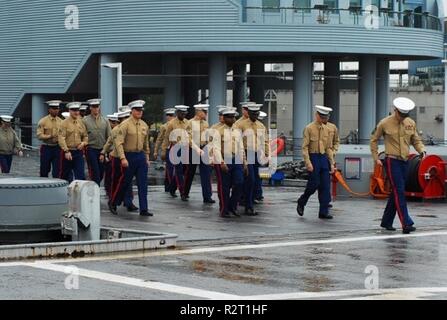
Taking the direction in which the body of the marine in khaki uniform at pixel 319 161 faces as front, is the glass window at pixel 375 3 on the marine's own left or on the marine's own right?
on the marine's own left

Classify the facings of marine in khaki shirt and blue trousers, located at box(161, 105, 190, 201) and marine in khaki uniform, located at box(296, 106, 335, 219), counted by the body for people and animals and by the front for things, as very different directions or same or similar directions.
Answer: same or similar directions

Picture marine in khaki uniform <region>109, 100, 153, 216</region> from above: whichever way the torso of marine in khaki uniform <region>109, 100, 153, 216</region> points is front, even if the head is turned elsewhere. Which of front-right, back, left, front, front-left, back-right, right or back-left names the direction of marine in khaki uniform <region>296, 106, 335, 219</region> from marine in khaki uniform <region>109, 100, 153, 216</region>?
front-left

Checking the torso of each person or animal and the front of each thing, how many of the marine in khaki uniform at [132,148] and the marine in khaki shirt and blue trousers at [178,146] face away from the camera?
0

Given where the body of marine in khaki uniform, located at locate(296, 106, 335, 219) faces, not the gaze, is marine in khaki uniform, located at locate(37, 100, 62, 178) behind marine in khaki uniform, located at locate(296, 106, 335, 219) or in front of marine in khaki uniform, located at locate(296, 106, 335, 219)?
behind

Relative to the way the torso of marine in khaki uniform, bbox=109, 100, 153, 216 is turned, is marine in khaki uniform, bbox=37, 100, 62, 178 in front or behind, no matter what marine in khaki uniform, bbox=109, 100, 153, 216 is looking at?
behind

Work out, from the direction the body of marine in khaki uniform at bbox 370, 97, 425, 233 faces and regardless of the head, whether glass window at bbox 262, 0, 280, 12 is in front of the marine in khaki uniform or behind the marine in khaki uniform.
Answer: behind

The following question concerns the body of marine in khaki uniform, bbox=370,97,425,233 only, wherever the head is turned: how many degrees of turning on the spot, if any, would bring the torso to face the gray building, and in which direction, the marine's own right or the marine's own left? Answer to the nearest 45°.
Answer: approximately 135° to the marine's own left

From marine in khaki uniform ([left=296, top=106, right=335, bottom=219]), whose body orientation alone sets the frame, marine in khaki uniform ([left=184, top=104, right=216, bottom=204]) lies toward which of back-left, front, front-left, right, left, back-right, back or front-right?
back

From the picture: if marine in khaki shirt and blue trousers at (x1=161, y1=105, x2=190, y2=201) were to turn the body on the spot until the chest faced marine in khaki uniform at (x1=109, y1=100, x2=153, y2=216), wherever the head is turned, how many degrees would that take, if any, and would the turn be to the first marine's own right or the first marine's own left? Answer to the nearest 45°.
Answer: approximately 45° to the first marine's own right
